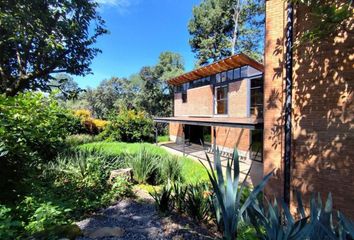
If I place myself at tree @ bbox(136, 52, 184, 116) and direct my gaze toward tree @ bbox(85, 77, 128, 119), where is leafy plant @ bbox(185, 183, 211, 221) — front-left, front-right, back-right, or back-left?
back-left

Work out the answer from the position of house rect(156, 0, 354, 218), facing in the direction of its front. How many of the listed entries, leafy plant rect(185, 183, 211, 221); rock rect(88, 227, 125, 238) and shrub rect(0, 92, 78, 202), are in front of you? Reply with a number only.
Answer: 3

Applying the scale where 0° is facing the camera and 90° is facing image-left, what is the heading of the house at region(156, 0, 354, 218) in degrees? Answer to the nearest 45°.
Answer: approximately 45°

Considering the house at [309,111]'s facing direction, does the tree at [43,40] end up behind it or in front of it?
in front

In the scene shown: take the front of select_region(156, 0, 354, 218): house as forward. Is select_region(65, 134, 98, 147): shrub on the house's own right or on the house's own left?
on the house's own right

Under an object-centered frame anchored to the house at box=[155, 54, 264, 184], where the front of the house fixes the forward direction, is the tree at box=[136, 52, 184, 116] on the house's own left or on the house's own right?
on the house's own right

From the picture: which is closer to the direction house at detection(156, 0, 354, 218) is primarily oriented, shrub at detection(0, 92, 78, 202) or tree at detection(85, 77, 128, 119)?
the shrub

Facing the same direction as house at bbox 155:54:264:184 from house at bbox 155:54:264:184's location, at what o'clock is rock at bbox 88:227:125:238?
The rock is roughly at 11 o'clock from the house.

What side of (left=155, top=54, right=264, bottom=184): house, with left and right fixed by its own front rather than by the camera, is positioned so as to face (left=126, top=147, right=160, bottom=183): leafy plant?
front

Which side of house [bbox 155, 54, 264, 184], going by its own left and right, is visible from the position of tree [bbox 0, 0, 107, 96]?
front

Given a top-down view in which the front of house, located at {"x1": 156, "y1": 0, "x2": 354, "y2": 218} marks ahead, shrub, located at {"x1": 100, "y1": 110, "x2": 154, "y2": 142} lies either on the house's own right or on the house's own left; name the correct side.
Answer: on the house's own right

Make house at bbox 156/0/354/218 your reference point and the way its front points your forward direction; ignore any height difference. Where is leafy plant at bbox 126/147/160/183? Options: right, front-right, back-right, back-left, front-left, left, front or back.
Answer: front-right
